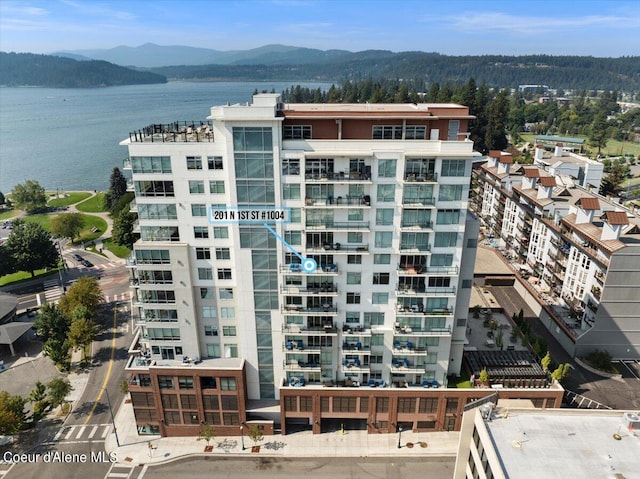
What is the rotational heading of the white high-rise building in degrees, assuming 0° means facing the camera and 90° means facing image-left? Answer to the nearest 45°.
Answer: approximately 0°

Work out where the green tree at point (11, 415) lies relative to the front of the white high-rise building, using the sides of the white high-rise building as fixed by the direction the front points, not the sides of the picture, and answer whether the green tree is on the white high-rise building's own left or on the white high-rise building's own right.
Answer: on the white high-rise building's own right

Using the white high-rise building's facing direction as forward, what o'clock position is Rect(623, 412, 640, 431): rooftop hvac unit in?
The rooftop hvac unit is roughly at 10 o'clock from the white high-rise building.
